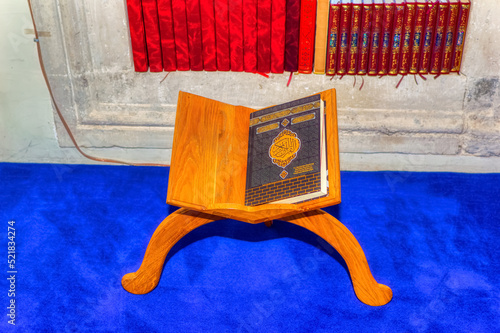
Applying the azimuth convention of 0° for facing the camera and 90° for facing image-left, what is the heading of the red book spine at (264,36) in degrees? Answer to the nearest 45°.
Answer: approximately 0°

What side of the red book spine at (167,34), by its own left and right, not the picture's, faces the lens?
front

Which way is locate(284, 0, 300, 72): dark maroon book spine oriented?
toward the camera

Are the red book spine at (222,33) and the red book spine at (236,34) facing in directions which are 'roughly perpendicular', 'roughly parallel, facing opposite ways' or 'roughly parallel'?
roughly parallel

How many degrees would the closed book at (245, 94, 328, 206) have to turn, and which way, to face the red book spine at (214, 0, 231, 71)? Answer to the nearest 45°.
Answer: approximately 180°

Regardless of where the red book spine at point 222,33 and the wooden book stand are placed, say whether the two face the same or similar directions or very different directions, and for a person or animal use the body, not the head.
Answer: same or similar directions

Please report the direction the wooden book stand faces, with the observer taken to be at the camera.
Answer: facing the viewer
